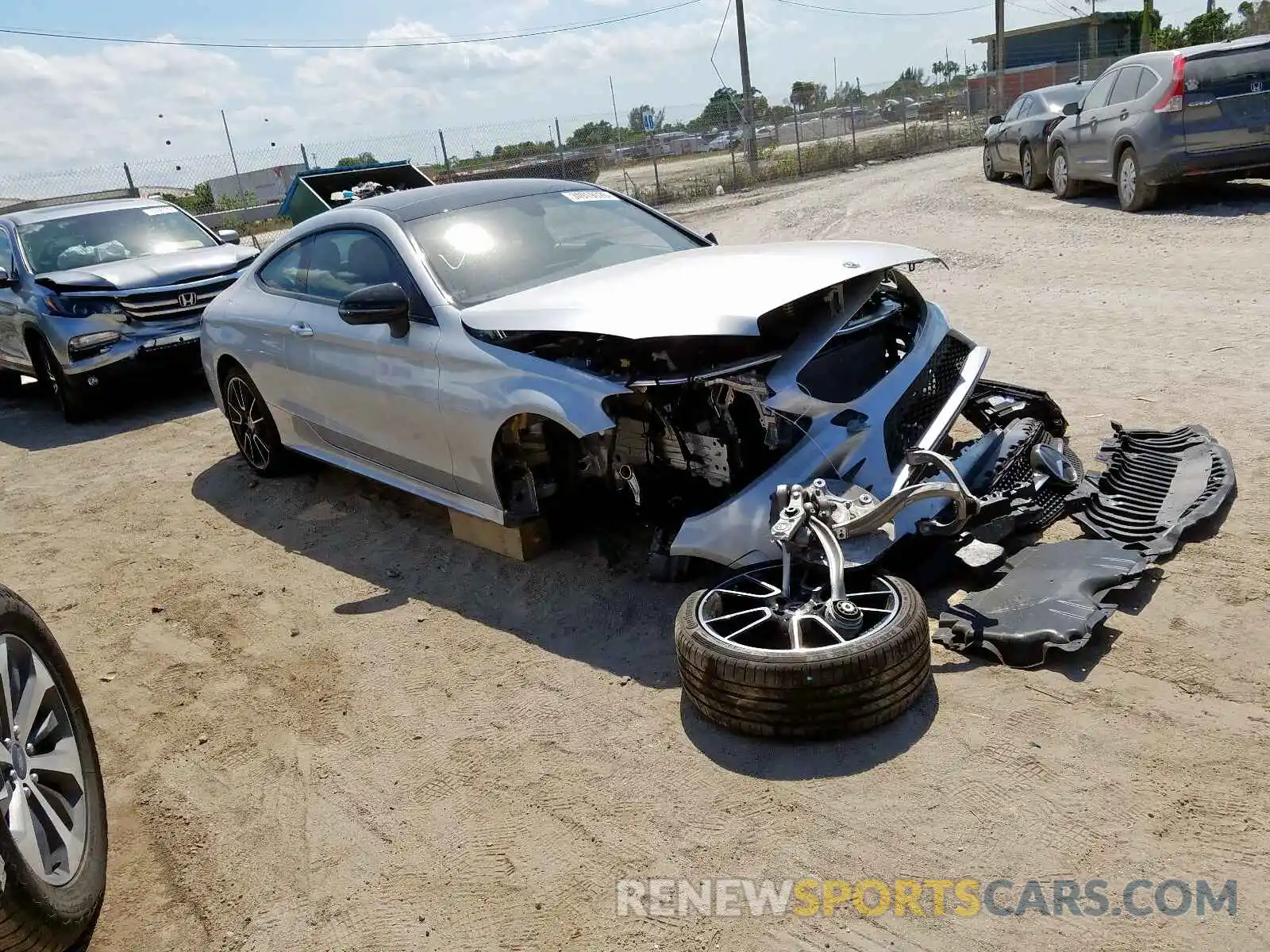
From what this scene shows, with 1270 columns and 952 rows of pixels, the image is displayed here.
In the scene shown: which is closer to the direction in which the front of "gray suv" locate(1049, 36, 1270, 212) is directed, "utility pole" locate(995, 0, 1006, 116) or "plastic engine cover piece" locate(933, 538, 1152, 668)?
the utility pole

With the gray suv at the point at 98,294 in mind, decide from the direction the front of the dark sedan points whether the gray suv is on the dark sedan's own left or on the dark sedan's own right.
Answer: on the dark sedan's own left

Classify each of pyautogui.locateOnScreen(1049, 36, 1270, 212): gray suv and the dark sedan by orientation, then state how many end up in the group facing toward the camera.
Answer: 0

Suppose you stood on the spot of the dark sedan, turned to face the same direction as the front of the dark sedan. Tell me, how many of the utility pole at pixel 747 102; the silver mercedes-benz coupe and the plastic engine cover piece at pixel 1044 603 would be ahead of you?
1

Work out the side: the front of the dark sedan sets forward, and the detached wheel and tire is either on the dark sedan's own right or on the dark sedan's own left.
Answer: on the dark sedan's own left

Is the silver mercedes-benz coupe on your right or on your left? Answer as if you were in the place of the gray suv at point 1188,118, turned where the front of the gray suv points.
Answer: on your left

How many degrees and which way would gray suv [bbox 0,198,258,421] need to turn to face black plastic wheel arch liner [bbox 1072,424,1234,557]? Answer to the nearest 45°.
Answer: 0° — it already faces it

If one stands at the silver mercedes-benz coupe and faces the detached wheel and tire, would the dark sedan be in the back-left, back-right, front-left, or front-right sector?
back-left

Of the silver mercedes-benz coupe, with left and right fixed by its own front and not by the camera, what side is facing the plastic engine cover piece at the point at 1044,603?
front

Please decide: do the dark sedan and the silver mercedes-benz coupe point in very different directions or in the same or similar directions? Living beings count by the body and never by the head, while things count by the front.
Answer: very different directions

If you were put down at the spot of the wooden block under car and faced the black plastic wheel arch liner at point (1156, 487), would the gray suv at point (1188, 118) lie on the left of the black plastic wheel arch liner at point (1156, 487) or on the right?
left

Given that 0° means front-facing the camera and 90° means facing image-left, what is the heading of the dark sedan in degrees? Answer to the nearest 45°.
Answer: approximately 135°

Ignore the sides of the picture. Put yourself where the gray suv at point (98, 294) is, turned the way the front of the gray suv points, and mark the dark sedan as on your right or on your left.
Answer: on your left

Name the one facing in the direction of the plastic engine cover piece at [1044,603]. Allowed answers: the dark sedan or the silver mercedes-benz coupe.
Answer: the silver mercedes-benz coupe

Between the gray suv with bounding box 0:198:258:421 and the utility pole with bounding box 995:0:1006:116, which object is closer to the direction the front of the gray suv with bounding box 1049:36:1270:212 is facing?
the utility pole

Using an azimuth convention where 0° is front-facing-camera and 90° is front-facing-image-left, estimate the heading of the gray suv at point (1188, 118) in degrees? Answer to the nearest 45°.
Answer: approximately 135°

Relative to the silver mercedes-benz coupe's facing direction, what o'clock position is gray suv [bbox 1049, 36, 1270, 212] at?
The gray suv is roughly at 9 o'clock from the silver mercedes-benz coupe.

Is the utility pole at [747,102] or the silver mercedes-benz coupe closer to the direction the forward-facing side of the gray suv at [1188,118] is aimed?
the utility pole
